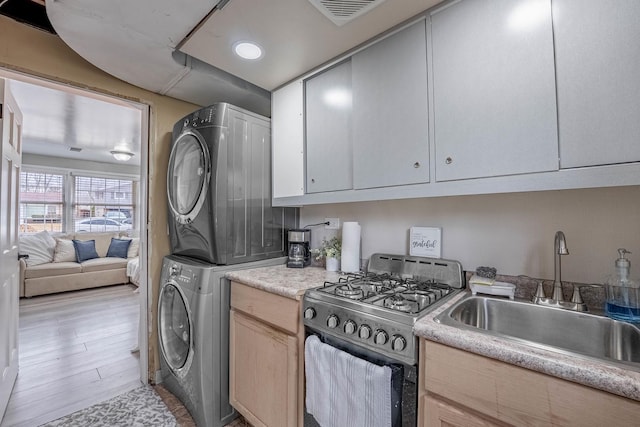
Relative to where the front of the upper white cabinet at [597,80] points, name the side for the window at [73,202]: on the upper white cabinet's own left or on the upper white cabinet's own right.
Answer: on the upper white cabinet's own right

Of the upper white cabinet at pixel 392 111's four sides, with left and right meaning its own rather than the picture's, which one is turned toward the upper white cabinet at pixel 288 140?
right

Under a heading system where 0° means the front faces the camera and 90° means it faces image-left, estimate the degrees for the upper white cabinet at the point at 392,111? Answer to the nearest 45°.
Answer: approximately 45°

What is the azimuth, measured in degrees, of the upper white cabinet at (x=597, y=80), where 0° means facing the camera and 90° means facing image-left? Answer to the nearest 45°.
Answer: approximately 0°

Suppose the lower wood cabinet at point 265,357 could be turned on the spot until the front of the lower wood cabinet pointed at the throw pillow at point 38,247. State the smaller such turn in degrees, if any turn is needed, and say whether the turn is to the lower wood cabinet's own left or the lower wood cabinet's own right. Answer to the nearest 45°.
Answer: approximately 90° to the lower wood cabinet's own right

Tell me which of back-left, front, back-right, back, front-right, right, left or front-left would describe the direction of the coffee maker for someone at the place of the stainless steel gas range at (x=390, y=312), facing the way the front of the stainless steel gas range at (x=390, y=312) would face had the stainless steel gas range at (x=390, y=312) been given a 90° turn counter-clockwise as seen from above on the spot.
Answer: back

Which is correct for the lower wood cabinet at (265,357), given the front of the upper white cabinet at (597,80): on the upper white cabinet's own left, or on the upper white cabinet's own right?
on the upper white cabinet's own right

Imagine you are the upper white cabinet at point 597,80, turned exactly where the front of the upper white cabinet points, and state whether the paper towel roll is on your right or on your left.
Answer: on your right

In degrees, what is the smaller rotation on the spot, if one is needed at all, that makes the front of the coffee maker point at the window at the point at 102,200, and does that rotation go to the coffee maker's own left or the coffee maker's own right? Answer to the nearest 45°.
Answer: approximately 90° to the coffee maker's own right
